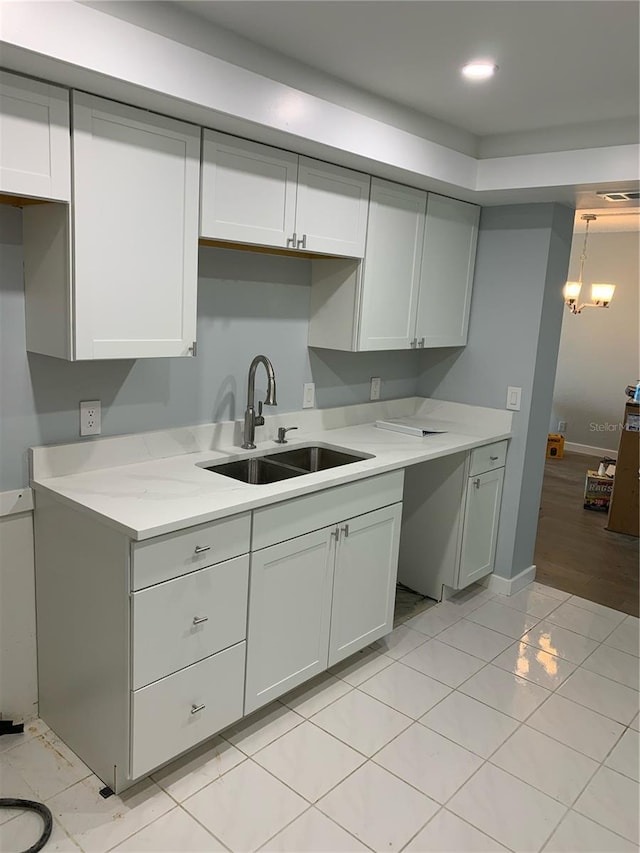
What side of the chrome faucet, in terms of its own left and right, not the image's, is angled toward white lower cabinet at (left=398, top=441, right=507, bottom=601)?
left

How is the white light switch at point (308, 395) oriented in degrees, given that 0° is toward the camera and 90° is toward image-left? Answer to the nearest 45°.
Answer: approximately 315°

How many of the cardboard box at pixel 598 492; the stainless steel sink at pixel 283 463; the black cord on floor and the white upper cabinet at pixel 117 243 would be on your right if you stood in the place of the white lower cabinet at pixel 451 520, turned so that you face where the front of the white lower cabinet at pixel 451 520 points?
3

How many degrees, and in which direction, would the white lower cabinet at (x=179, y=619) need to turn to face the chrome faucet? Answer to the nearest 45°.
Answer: approximately 135° to its left
